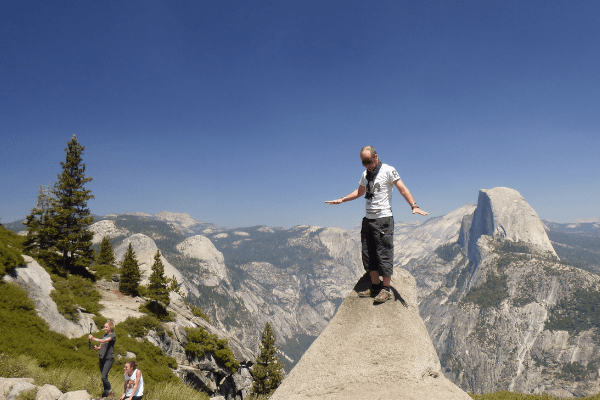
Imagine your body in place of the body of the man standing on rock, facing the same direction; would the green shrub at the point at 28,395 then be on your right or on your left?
on your right

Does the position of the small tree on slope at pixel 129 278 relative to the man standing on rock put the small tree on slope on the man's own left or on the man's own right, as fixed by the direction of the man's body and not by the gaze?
on the man's own right

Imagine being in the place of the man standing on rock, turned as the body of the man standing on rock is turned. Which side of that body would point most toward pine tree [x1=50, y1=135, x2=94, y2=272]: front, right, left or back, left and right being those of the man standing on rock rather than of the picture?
right

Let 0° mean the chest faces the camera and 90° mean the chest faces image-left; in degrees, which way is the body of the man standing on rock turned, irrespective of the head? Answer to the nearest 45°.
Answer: approximately 45°

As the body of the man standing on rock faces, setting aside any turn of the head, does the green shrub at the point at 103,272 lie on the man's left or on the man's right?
on the man's right

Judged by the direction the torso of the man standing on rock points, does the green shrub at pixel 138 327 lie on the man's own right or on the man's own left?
on the man's own right
